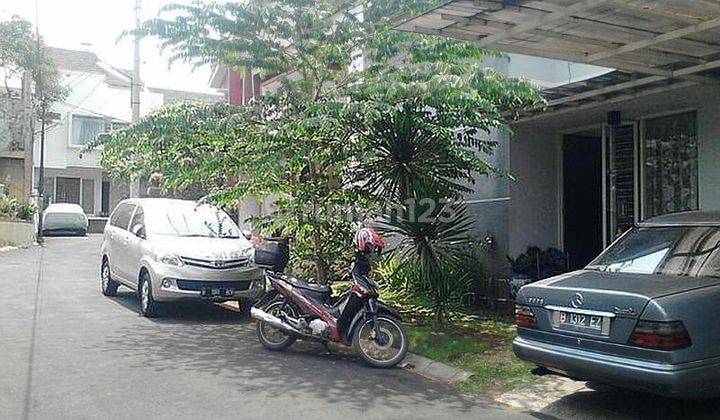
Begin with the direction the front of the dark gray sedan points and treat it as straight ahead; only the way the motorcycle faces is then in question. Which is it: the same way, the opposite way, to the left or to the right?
to the right

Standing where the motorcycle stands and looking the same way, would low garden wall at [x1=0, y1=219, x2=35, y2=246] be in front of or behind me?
behind

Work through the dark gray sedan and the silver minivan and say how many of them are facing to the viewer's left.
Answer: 0

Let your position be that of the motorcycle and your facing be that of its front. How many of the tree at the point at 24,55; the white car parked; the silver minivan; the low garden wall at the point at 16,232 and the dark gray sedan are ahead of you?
1

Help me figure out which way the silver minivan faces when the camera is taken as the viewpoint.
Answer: facing the viewer and to the right of the viewer

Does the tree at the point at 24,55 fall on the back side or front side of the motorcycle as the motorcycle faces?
on the back side

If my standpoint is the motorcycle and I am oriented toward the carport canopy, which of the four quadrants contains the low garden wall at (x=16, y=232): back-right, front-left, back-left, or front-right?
back-left

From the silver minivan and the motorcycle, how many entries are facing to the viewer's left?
0

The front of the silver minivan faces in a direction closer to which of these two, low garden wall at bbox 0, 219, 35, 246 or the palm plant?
the palm plant

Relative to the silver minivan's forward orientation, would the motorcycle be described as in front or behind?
in front

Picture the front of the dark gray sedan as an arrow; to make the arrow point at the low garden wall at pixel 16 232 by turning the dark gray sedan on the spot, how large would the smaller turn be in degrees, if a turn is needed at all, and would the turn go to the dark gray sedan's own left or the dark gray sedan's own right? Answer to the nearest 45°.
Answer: approximately 90° to the dark gray sedan's own left

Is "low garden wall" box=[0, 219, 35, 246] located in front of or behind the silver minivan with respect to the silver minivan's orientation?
behind

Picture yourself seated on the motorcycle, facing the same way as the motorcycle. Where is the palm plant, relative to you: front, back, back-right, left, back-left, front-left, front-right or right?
left

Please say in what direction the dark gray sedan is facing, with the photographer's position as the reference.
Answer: facing away from the viewer and to the right of the viewer
